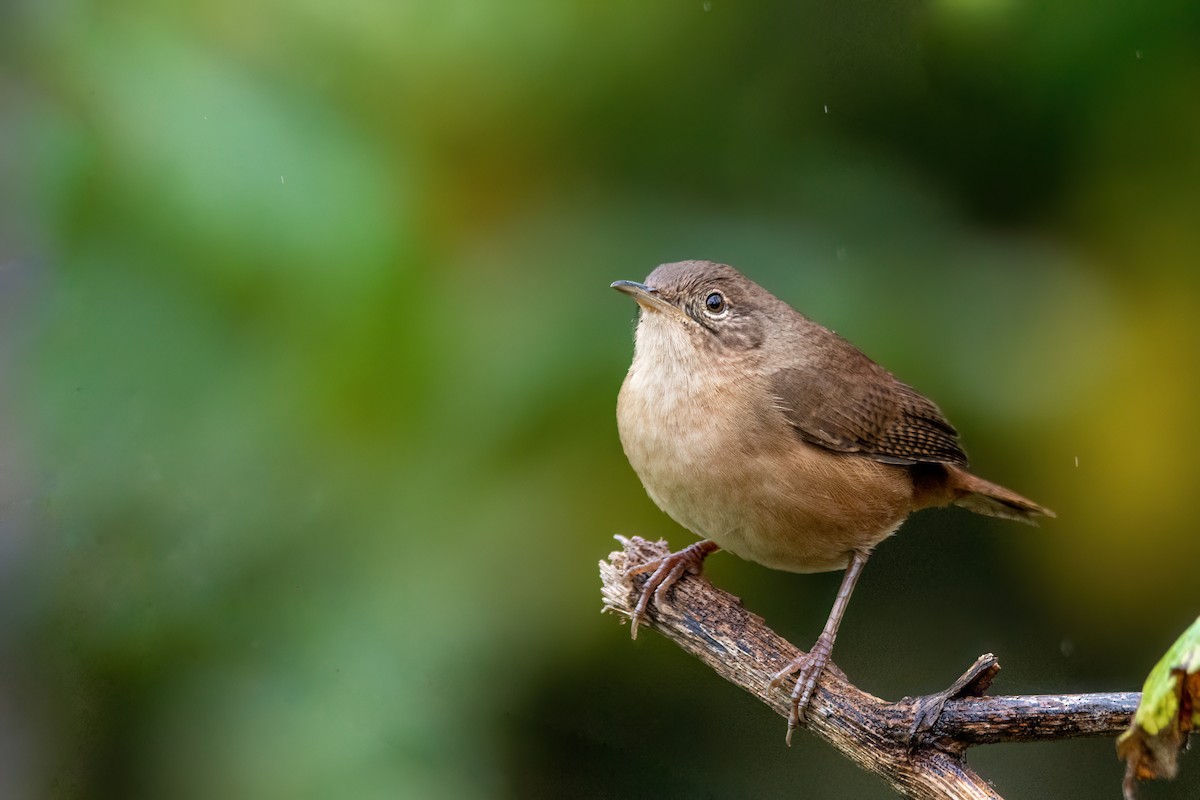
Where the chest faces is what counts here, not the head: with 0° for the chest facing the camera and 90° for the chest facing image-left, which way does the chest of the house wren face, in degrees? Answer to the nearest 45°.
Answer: approximately 45°
